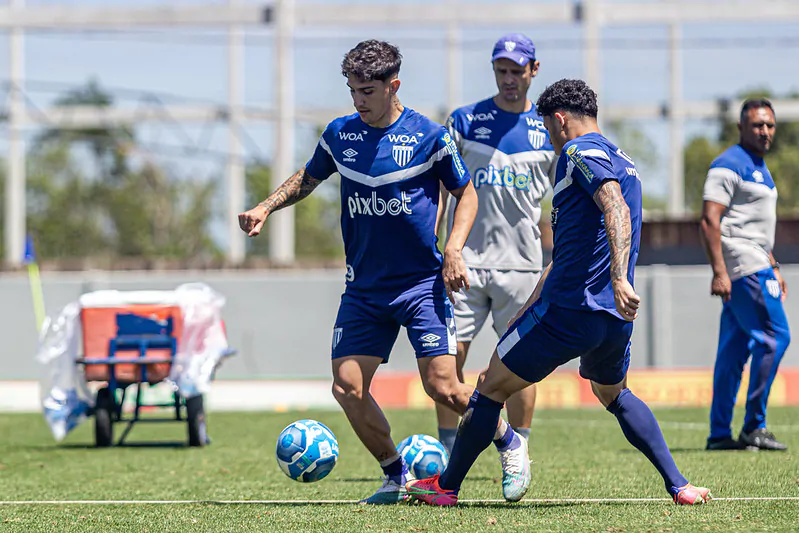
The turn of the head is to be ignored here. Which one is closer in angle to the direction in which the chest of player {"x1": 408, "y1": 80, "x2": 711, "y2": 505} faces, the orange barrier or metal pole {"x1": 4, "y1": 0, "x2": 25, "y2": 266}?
the metal pole

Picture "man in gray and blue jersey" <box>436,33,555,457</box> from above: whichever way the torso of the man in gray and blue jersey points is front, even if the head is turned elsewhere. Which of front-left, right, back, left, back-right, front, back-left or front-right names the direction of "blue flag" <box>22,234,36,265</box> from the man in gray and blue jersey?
back-right

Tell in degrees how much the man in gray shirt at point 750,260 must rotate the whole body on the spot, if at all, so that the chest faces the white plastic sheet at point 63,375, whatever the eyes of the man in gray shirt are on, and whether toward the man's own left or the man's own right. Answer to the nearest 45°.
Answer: approximately 135° to the man's own right

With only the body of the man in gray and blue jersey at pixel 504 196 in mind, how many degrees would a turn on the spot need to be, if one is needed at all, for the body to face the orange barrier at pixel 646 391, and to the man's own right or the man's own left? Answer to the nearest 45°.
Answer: approximately 180°

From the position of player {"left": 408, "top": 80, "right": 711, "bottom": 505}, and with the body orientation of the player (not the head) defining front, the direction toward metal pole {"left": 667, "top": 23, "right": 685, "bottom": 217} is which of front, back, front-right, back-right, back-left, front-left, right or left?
front-right

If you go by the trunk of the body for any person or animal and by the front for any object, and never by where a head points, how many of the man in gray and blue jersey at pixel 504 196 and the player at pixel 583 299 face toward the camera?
1

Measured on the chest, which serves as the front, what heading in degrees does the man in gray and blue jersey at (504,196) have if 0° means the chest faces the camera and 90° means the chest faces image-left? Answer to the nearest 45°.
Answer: approximately 0°

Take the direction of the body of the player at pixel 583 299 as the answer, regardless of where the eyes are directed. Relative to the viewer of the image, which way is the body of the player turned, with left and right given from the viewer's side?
facing away from the viewer and to the left of the viewer

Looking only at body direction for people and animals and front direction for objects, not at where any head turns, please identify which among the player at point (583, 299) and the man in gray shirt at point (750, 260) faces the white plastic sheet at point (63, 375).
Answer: the player

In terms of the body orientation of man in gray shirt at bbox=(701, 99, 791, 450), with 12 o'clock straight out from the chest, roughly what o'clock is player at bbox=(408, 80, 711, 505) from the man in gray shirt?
The player is roughly at 2 o'clock from the man in gray shirt.

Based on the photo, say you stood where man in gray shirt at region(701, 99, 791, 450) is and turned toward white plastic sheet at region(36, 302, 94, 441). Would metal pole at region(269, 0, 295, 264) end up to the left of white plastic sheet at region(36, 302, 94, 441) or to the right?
right

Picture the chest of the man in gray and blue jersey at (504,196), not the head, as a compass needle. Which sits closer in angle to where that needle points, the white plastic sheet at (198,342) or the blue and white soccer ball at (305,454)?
the blue and white soccer ball

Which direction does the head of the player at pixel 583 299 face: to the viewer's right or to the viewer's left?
to the viewer's left
